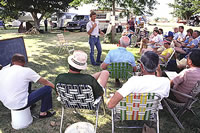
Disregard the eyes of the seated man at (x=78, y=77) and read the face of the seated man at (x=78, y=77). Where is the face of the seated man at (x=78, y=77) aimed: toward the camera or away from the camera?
away from the camera

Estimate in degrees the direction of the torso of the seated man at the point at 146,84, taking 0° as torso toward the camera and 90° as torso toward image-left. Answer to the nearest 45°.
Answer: approximately 180°

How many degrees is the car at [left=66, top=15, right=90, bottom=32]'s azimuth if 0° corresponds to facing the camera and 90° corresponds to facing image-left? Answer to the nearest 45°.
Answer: approximately 45°

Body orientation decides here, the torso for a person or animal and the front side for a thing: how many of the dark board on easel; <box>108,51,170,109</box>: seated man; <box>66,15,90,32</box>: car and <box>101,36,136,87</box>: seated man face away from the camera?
2

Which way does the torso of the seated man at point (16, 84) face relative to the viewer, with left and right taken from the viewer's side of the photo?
facing away from the viewer and to the right of the viewer

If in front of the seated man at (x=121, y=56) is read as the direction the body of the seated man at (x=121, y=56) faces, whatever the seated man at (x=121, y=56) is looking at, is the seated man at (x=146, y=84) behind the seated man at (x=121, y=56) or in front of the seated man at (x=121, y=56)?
behind

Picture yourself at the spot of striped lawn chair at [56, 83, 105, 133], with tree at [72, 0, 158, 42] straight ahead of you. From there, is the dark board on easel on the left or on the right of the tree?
left

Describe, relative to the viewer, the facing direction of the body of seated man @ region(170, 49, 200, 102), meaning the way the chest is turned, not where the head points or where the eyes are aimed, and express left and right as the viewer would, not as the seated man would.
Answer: facing away from the viewer and to the left of the viewer

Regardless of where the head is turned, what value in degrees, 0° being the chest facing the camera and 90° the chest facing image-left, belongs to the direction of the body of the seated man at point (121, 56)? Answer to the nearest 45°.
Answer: approximately 180°
